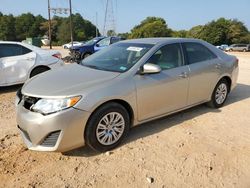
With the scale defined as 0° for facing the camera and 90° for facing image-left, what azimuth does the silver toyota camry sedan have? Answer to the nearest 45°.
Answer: approximately 45°

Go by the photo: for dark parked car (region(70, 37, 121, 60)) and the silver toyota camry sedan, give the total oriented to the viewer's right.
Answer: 0

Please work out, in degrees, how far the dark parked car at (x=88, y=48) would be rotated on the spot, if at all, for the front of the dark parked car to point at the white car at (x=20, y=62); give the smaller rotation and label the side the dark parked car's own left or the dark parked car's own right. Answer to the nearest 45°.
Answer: approximately 45° to the dark parked car's own left

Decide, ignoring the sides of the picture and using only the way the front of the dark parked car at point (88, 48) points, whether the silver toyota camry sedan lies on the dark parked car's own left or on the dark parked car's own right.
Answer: on the dark parked car's own left

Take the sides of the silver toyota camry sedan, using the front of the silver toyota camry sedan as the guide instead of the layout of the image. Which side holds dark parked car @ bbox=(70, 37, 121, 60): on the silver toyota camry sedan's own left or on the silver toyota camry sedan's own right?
on the silver toyota camry sedan's own right

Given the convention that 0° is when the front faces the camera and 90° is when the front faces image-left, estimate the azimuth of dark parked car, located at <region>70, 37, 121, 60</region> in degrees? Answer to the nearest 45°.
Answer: approximately 45°

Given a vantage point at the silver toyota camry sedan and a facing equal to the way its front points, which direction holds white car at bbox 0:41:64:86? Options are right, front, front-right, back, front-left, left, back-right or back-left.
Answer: right
